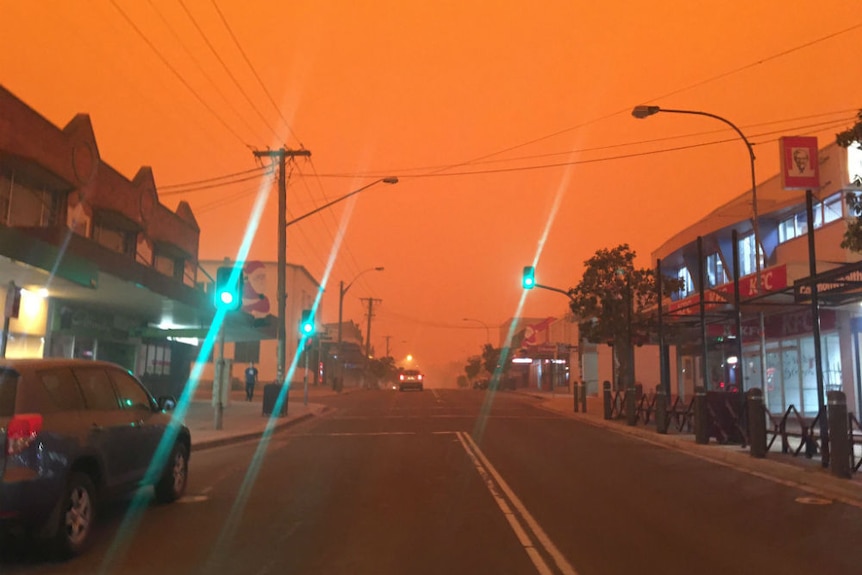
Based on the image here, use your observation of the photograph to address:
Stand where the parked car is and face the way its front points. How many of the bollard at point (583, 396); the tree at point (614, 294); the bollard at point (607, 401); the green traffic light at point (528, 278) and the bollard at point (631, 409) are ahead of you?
5

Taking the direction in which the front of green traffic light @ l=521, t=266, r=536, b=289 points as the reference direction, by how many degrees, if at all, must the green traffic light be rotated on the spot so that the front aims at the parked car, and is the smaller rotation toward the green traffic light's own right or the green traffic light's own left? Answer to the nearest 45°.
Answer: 0° — it already faces it

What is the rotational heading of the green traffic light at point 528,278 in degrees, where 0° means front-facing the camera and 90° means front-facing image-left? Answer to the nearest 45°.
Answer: approximately 0°

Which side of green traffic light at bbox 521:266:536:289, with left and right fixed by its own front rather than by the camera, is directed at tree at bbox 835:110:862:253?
front

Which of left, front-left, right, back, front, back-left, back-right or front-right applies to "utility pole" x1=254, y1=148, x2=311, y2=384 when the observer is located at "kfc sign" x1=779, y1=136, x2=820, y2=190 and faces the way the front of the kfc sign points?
right

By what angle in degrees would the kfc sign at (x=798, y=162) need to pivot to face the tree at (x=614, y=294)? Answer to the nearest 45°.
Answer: approximately 135° to its right

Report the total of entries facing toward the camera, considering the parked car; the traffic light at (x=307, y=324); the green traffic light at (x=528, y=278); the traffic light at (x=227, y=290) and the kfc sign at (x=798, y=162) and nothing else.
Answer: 4

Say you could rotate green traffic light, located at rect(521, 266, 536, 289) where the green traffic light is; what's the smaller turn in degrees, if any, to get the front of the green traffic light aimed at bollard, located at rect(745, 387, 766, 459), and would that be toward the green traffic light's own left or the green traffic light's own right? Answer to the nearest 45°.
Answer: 0° — it already faces it

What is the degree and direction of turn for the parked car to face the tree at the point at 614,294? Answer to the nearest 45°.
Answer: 0° — it already faces it

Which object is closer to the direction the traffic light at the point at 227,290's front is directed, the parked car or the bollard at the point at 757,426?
the parked car

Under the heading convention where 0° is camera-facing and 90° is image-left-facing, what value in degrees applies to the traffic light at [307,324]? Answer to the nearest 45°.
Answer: approximately 0°

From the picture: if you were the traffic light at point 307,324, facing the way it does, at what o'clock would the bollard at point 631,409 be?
The bollard is roughly at 10 o'clock from the traffic light.

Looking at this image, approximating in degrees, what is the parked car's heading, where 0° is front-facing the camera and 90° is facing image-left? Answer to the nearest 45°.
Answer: approximately 225°

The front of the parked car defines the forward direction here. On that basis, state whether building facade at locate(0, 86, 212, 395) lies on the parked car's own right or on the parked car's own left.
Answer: on the parked car's own left

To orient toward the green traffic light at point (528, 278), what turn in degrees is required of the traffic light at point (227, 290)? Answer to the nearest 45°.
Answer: approximately 135° to its left
